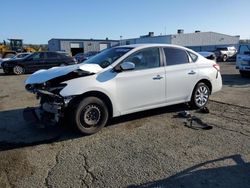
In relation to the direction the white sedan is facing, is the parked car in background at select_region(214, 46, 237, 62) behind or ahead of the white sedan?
behind

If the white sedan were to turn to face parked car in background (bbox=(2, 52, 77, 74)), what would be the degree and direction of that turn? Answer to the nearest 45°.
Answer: approximately 90° to its right

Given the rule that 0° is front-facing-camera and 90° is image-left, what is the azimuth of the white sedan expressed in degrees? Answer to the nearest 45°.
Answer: approximately 45°

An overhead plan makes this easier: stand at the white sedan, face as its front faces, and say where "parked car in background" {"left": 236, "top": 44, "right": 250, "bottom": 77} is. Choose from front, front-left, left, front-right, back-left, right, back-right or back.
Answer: back

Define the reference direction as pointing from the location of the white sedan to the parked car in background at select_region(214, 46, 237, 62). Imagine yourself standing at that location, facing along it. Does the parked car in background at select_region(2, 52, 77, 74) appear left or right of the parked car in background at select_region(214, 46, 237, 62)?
left
